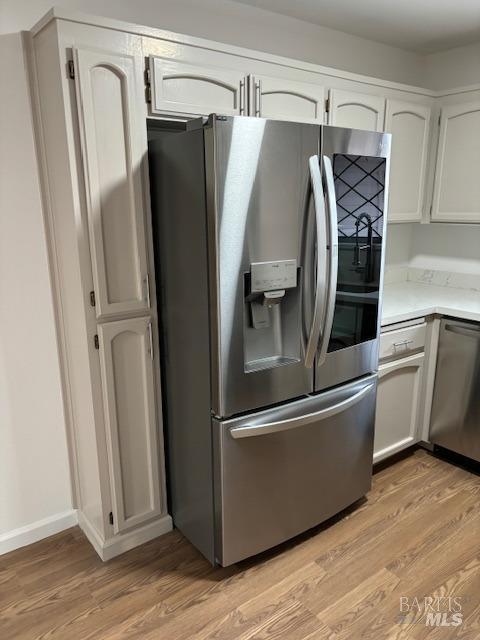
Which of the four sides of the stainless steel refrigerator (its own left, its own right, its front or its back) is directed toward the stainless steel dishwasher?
left

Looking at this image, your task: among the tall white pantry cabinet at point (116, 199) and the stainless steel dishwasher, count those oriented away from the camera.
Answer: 0

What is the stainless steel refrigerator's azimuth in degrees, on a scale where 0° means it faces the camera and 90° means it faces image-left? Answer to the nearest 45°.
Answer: approximately 315°
